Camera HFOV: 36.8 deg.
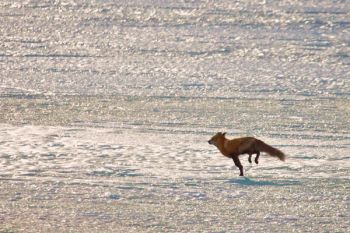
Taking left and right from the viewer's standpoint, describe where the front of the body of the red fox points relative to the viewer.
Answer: facing to the left of the viewer
